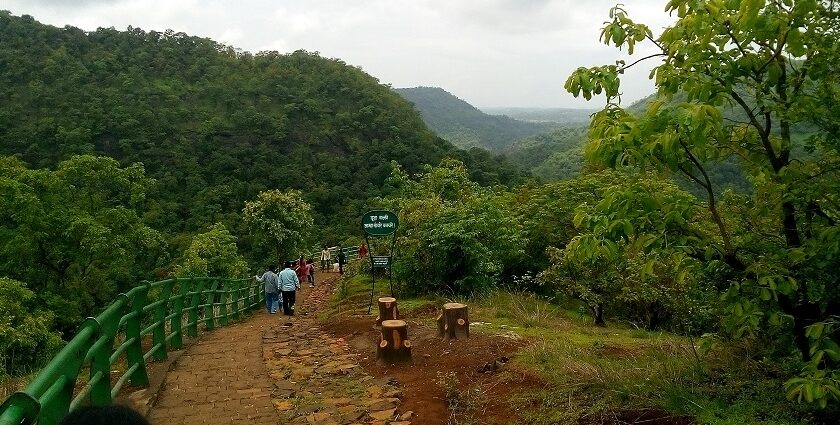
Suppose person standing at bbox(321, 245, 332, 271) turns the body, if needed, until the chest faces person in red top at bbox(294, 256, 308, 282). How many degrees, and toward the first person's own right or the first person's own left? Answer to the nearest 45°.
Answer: approximately 45° to the first person's own right

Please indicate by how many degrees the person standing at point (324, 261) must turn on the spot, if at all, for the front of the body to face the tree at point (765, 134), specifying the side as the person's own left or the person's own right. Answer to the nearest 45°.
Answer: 0° — they already face it

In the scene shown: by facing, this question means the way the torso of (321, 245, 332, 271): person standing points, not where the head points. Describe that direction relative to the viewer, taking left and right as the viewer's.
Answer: facing away from the viewer

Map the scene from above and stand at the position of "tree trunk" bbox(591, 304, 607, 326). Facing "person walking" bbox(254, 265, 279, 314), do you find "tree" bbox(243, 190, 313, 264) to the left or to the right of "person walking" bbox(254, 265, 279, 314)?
right

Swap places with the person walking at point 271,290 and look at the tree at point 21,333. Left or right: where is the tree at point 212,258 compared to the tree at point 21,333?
right
